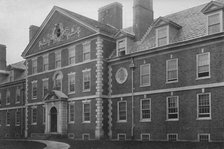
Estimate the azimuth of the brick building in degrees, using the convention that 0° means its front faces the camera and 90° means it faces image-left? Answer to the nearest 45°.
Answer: approximately 45°
